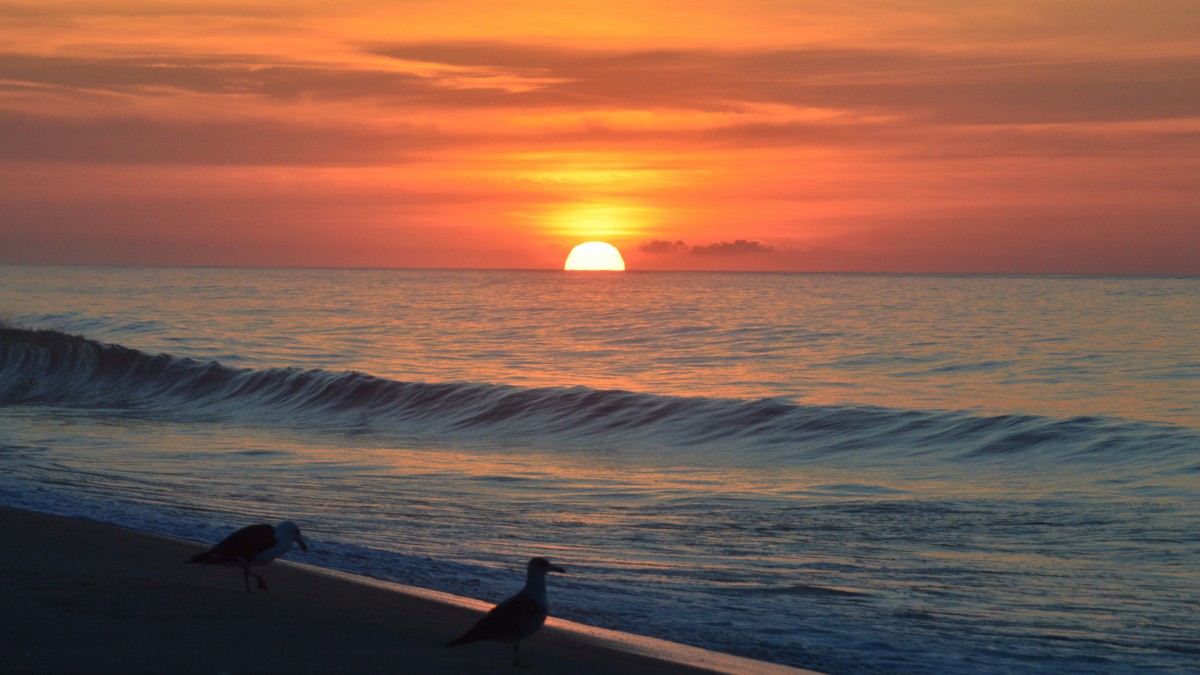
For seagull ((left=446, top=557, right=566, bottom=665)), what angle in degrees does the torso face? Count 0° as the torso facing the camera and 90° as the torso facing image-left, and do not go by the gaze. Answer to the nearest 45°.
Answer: approximately 270°

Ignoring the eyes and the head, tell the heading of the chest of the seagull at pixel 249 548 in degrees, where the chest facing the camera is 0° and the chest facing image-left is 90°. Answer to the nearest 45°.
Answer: approximately 270°

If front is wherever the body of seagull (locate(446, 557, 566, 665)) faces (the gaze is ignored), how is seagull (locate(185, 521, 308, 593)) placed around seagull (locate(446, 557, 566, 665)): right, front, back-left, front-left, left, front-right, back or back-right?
back-left

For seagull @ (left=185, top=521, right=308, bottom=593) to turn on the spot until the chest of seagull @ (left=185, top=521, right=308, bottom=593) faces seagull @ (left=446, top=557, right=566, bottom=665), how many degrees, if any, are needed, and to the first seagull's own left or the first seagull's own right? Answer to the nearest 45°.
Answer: approximately 45° to the first seagull's own right

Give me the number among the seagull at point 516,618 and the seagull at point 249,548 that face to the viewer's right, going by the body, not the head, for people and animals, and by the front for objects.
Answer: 2
